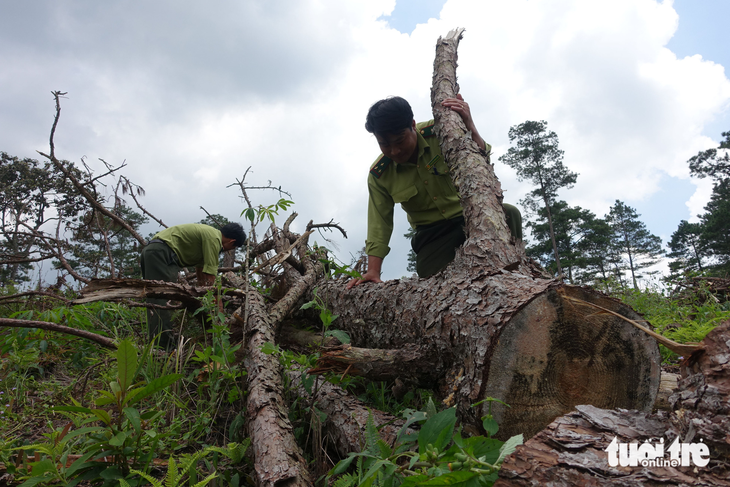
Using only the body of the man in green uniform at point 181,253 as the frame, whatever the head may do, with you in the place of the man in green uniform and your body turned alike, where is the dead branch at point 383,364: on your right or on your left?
on your right

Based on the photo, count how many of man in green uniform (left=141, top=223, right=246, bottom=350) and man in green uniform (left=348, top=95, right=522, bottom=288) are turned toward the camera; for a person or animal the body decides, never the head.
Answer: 1

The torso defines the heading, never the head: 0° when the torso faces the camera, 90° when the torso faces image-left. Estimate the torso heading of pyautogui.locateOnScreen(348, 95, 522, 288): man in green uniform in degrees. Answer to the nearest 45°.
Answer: approximately 0°

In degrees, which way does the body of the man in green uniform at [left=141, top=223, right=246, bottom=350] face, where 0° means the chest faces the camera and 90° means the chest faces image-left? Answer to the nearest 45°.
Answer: approximately 270°

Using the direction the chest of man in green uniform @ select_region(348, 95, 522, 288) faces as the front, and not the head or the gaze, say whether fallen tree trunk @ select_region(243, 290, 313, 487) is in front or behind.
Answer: in front

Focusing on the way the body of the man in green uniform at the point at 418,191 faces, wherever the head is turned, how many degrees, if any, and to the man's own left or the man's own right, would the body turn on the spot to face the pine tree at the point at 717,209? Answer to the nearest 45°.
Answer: approximately 135° to the man's own left

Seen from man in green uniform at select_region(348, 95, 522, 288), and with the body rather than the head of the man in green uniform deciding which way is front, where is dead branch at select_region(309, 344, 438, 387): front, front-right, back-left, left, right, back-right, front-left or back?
front
